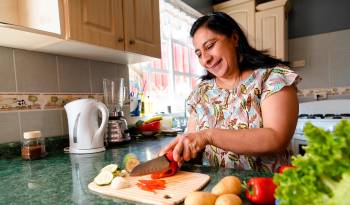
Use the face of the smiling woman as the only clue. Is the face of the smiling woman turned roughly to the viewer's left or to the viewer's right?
to the viewer's left

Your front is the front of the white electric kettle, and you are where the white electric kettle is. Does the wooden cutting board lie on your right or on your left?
on your left

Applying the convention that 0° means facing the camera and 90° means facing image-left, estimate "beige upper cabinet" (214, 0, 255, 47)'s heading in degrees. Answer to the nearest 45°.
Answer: approximately 45°
